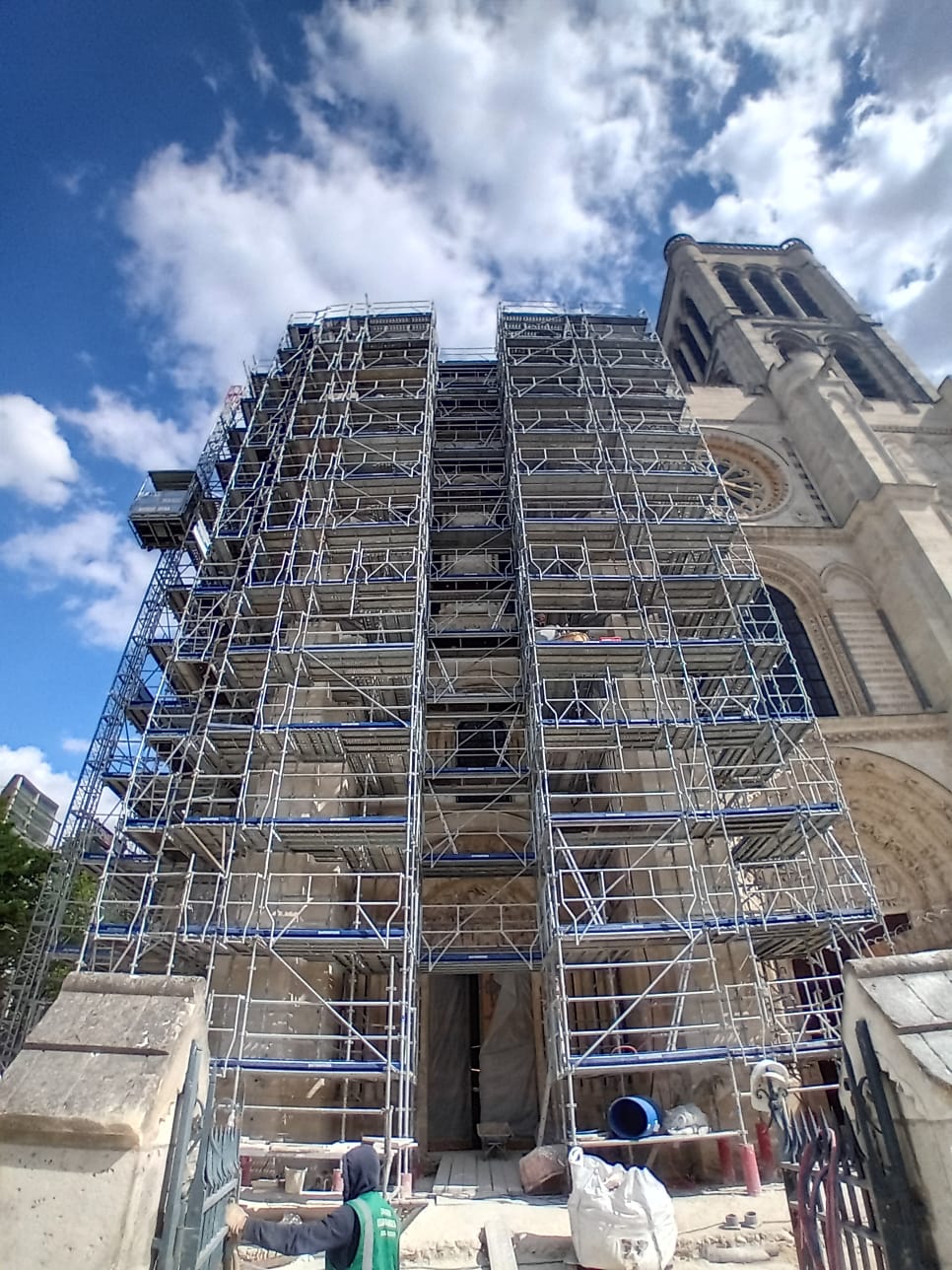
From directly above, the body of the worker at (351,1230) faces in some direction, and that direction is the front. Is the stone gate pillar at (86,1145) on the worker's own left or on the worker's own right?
on the worker's own left

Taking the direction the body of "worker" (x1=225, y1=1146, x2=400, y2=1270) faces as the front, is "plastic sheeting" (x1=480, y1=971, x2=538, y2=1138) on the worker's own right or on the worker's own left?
on the worker's own right

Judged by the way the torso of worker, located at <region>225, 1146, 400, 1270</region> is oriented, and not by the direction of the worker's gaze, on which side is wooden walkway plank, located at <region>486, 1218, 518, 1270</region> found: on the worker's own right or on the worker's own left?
on the worker's own right

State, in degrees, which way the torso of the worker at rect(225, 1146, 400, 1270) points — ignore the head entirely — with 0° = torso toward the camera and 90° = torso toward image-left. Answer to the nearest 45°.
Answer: approximately 135°

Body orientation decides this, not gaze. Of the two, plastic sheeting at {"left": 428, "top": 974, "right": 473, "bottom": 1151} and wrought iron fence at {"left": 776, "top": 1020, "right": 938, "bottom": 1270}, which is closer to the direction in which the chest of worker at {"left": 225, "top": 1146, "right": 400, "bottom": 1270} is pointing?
the plastic sheeting

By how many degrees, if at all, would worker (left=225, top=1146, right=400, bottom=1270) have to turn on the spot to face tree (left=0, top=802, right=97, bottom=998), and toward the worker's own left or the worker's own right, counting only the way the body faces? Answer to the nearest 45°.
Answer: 0° — they already face it

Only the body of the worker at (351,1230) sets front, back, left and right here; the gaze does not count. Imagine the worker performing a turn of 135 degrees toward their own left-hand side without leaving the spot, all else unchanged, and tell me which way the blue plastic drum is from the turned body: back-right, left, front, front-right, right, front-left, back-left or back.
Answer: back-left

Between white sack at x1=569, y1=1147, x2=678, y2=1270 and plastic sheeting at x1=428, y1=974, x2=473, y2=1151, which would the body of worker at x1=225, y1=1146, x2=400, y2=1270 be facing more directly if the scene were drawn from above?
the plastic sheeting

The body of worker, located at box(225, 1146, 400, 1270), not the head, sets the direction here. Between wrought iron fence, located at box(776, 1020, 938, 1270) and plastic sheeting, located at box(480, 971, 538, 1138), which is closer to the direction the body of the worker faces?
the plastic sheeting

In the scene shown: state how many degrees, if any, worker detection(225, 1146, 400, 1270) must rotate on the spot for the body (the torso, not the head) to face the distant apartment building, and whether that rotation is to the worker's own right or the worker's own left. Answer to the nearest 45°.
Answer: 0° — they already face it
